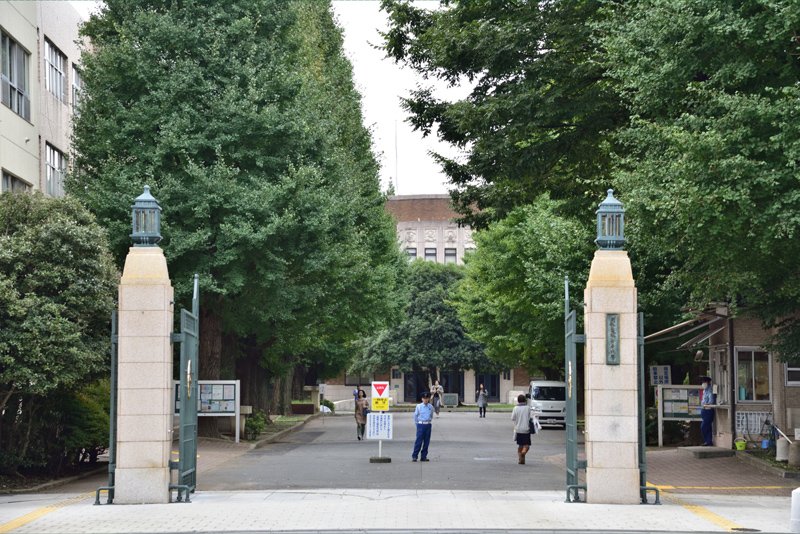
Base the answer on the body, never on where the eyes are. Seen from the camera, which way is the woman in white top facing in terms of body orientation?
away from the camera

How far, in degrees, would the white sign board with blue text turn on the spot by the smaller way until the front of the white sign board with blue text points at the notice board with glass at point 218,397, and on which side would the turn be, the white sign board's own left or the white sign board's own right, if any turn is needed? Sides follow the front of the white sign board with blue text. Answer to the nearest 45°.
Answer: approximately 135° to the white sign board's own right

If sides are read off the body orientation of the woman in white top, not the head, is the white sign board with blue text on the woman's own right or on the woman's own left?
on the woman's own left

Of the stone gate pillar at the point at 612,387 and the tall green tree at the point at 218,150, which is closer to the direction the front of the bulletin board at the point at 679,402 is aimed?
the stone gate pillar

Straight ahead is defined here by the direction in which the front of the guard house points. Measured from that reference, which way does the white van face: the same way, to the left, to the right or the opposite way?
to the left

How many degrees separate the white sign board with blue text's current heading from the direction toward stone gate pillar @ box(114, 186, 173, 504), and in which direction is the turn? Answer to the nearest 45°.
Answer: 0° — it already faces it

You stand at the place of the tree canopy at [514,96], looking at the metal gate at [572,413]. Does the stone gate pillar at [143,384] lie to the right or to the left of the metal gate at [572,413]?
right

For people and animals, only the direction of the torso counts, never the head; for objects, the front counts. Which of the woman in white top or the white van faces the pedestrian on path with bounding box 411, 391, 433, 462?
the white van
